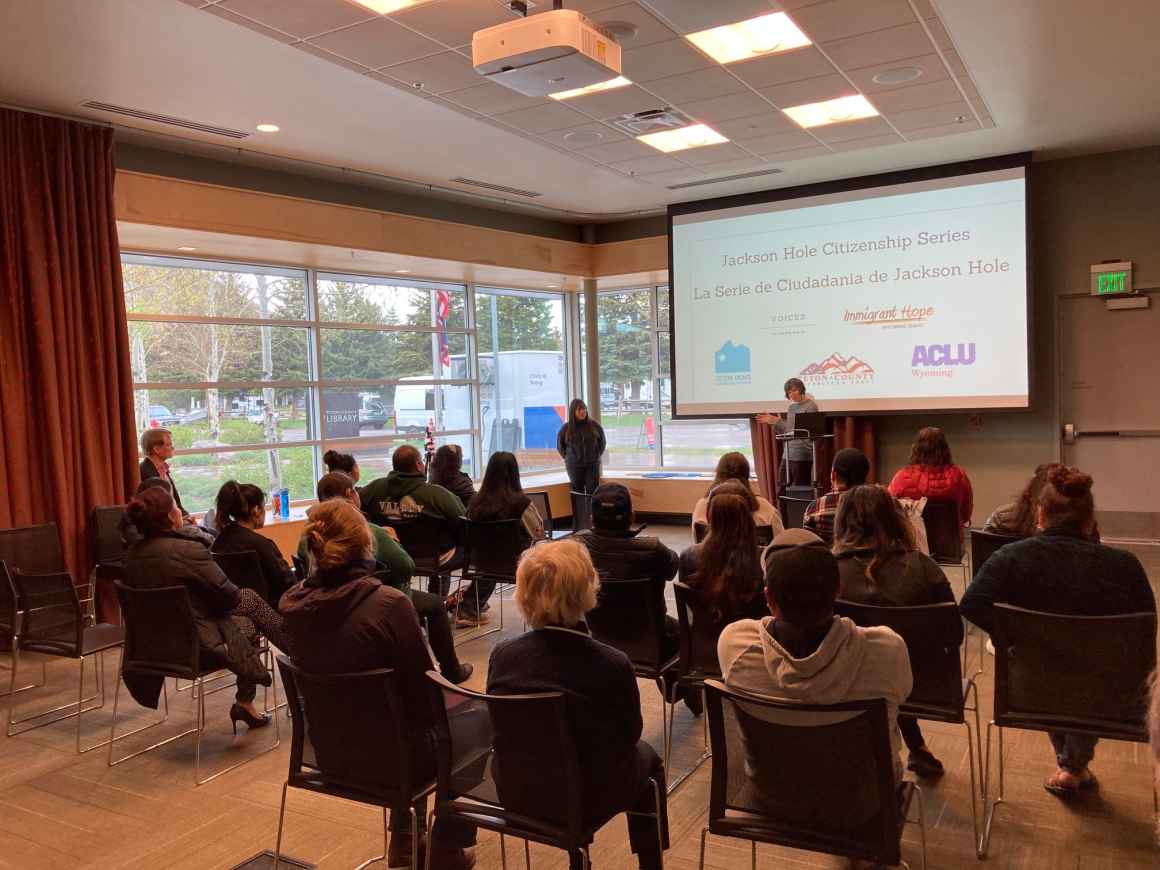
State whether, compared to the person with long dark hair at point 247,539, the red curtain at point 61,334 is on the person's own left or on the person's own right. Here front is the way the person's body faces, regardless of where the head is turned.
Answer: on the person's own left

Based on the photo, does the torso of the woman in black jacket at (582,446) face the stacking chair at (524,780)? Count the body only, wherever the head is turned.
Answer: yes

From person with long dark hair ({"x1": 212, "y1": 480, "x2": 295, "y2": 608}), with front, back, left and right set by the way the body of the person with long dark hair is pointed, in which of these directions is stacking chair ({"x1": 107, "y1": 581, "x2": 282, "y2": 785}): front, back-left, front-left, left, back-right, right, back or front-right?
back

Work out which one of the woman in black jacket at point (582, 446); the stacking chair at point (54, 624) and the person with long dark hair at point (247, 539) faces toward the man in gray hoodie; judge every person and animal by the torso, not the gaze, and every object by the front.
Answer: the woman in black jacket

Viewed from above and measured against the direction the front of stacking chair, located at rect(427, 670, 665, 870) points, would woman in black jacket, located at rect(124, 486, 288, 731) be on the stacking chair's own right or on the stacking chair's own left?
on the stacking chair's own left

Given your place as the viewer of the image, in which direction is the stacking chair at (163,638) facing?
facing away from the viewer and to the right of the viewer

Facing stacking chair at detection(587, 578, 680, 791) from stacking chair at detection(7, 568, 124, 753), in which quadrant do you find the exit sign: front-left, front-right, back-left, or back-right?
front-left

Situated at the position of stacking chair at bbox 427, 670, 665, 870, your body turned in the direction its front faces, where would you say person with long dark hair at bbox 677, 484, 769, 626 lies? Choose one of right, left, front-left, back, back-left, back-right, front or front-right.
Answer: front

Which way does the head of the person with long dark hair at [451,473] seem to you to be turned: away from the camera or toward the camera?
away from the camera

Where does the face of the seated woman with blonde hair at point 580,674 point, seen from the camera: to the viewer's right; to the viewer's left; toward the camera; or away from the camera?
away from the camera

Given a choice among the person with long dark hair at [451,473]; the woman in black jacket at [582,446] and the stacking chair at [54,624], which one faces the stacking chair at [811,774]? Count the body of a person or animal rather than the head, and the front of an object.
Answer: the woman in black jacket

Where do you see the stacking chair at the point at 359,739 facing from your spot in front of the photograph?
facing away from the viewer and to the right of the viewer

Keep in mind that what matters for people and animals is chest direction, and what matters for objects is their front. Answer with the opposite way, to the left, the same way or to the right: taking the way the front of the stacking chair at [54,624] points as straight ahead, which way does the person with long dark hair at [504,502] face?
the same way

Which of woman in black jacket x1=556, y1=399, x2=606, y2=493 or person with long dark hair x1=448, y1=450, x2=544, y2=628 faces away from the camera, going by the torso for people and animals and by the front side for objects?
the person with long dark hair

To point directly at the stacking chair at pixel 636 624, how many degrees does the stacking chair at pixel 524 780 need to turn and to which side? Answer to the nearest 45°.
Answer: approximately 45° to its left

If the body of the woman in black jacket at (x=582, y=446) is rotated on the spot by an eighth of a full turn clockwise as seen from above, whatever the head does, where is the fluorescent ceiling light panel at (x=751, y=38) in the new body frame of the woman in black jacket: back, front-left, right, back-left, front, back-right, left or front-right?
front-left

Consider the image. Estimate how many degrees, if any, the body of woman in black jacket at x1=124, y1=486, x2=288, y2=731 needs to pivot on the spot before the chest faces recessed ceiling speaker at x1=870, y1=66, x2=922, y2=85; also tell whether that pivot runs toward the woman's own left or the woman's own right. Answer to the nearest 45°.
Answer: approximately 45° to the woman's own right

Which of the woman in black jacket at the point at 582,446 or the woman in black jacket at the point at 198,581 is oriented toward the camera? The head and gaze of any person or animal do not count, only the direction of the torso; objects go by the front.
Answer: the woman in black jacket at the point at 582,446

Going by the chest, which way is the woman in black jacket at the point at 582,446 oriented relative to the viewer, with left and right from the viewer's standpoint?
facing the viewer

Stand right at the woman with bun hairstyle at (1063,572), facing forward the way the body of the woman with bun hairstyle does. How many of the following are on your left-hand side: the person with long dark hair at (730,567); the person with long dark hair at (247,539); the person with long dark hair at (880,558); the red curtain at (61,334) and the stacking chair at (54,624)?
5
